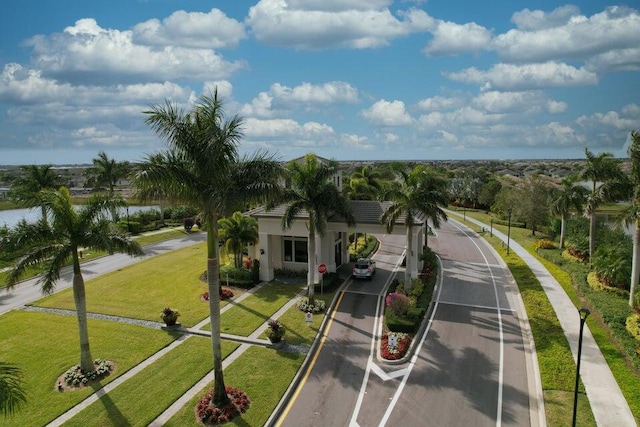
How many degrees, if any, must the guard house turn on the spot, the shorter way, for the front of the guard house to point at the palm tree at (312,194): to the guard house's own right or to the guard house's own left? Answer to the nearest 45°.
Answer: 0° — it already faces it

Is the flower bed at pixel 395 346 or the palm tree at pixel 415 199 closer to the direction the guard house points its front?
the flower bed

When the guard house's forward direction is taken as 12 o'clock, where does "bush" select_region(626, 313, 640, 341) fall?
The bush is roughly at 10 o'clock from the guard house.

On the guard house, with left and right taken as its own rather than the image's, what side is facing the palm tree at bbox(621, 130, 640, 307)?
left

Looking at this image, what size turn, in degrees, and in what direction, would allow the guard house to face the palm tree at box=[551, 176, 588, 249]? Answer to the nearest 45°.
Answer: approximately 135° to its left

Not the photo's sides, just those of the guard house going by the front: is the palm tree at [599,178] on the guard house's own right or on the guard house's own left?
on the guard house's own left

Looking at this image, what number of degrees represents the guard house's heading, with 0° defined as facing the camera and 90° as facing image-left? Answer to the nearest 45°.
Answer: approximately 0°

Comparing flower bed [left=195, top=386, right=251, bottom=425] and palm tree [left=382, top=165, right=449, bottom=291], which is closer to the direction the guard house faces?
the flower bed

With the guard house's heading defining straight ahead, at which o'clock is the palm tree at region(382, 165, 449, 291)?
The palm tree is roughly at 10 o'clock from the guard house.

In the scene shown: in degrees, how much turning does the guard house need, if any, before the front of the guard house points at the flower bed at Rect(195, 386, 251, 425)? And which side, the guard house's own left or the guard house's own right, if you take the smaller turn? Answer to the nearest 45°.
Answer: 0° — it already faces it

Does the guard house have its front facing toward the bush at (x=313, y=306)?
yes
